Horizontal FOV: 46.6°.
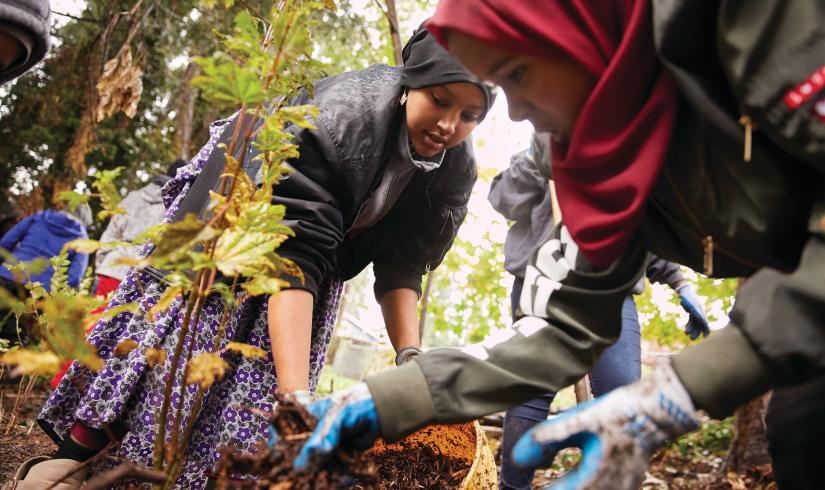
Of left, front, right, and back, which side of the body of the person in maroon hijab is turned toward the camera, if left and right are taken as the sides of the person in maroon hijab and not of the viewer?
left

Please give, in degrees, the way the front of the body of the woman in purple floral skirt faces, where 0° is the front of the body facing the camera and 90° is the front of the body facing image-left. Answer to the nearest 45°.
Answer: approximately 315°

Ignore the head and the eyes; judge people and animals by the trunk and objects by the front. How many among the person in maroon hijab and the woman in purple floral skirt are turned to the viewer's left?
1

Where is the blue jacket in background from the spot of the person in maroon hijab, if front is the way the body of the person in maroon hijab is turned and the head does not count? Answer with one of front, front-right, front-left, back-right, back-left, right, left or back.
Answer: front-right

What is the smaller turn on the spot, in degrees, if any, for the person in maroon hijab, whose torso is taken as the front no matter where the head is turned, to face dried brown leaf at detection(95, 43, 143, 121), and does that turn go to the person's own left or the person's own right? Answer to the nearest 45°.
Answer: approximately 45° to the person's own right

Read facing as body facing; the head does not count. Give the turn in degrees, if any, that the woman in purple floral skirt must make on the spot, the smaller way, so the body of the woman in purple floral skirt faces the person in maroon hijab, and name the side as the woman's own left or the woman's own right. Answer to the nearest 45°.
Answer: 0° — they already face them

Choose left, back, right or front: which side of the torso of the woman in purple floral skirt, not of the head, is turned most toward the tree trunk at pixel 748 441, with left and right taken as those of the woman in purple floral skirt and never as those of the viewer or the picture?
left

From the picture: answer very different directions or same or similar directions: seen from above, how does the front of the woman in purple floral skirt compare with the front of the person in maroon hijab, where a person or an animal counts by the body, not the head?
very different directions

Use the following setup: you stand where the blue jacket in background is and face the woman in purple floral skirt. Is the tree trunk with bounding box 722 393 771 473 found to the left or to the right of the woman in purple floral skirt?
left
